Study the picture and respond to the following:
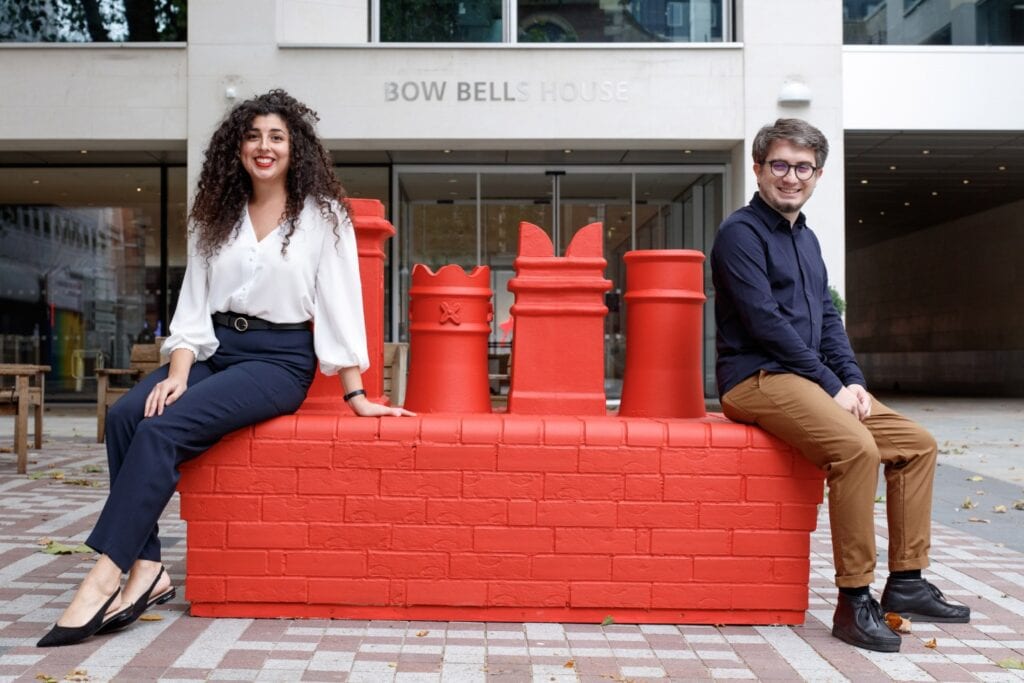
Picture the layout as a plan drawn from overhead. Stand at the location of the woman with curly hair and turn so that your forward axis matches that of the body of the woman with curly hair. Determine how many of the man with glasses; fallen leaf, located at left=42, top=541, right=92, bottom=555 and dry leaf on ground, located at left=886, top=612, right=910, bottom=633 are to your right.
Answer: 1

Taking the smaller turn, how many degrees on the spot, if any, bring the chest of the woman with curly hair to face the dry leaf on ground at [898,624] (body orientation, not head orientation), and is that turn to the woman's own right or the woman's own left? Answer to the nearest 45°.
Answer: approximately 135° to the woman's own left

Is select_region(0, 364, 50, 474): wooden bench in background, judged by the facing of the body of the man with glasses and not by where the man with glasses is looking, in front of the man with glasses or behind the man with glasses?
behind

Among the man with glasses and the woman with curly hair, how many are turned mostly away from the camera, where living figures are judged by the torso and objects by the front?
0

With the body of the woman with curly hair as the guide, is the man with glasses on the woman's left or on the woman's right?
on the woman's left

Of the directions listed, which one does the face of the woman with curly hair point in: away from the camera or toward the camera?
toward the camera

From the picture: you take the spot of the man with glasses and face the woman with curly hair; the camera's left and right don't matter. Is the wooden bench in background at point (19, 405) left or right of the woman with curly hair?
right

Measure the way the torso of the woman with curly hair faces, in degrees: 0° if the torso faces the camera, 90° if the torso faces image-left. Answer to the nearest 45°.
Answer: approximately 45°

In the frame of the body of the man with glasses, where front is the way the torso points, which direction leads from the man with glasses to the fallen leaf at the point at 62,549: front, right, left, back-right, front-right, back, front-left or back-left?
back-right

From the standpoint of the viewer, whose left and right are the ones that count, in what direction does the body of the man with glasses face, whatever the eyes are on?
facing the viewer and to the right of the viewer
